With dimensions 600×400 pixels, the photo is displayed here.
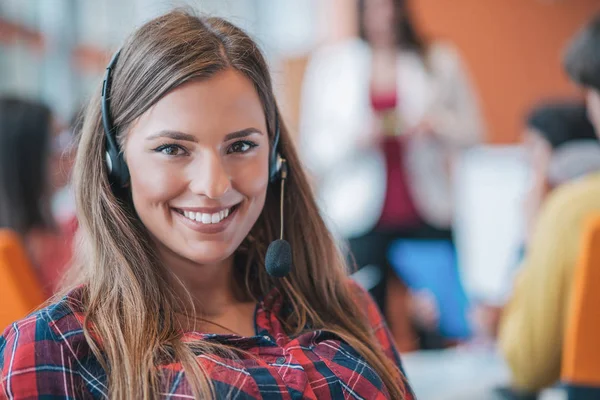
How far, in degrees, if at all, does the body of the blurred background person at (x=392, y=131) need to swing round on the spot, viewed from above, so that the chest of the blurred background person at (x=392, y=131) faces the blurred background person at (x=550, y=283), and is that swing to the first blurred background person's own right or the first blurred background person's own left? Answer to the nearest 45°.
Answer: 0° — they already face them

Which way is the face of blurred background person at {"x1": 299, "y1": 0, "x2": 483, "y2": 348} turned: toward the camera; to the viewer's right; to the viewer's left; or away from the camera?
toward the camera

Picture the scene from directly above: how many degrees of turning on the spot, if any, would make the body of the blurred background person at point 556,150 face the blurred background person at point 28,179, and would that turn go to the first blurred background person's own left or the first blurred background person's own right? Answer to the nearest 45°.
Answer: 0° — they already face them

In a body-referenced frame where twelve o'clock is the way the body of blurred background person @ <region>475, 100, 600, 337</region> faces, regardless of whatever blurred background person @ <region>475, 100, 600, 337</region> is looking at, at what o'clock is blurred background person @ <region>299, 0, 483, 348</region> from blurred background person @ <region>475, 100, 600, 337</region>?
blurred background person @ <region>299, 0, 483, 348</region> is roughly at 1 o'clock from blurred background person @ <region>475, 100, 600, 337</region>.

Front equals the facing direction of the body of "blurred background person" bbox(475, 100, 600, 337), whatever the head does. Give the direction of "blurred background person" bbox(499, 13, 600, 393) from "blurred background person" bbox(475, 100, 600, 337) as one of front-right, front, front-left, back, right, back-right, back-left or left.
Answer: left

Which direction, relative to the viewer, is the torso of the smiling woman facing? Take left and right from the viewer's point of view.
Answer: facing the viewer

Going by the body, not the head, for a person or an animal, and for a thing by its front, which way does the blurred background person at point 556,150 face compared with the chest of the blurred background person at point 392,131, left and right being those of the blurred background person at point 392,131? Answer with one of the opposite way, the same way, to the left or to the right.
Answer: to the right

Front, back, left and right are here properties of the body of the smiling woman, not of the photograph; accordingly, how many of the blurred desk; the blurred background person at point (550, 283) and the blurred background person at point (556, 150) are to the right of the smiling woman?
0

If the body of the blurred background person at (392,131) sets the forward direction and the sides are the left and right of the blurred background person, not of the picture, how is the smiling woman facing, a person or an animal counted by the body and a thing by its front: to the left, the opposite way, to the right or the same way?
the same way

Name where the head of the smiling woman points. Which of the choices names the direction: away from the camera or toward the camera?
toward the camera

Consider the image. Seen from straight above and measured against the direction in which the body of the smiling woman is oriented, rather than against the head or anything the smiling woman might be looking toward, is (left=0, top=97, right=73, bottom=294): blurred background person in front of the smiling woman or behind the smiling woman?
behind

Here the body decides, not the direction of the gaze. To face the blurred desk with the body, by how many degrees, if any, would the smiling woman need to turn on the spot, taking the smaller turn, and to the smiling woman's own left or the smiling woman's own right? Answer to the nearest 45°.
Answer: approximately 135° to the smiling woman's own left

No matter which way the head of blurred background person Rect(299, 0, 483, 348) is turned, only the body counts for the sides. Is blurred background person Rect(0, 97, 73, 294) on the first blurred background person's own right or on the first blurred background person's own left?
on the first blurred background person's own right

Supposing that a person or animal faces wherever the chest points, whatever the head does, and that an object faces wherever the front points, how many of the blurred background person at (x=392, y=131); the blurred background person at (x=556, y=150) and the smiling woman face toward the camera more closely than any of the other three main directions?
2

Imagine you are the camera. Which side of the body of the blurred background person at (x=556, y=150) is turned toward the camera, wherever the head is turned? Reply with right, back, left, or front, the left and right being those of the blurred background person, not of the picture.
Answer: left

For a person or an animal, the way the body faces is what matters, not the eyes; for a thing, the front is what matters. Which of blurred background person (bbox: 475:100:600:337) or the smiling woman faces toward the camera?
the smiling woman

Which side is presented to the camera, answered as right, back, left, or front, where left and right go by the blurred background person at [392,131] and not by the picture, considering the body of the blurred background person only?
front
